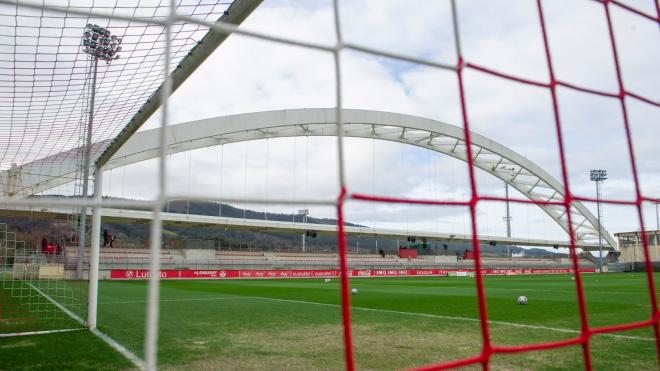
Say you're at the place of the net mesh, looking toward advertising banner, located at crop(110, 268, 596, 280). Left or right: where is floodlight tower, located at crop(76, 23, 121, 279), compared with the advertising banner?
left

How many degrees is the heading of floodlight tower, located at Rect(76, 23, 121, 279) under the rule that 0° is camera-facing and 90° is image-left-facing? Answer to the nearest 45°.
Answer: approximately 315°

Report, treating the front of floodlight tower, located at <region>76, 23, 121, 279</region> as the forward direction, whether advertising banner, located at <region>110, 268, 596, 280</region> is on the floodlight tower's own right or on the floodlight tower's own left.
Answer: on the floodlight tower's own left

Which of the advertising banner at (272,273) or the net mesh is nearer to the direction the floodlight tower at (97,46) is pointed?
the net mesh

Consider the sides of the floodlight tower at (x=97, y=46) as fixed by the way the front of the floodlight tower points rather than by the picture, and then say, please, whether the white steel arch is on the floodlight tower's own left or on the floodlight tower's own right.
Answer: on the floodlight tower's own left

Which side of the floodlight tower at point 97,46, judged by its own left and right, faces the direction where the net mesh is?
front
